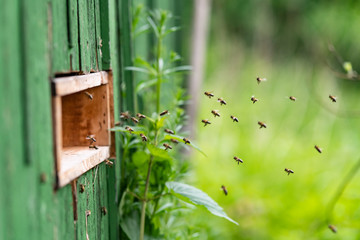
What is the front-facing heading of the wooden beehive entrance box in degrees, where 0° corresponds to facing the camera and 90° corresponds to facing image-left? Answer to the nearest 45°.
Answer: approximately 315°
